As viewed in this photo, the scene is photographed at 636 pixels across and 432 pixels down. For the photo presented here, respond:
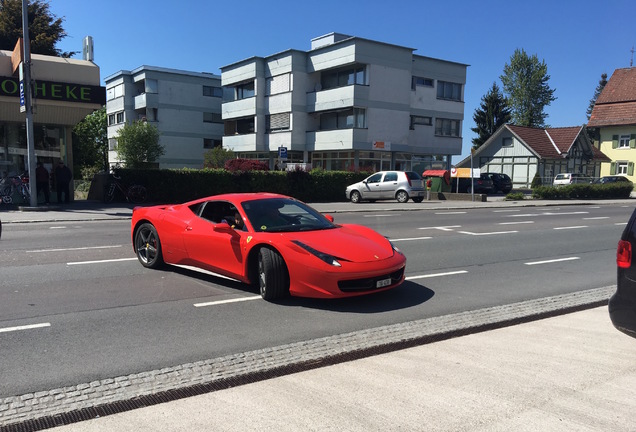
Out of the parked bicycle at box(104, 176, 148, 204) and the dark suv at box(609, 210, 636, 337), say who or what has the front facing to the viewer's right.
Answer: the dark suv

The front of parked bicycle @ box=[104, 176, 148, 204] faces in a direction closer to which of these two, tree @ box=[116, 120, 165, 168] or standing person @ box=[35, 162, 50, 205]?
the standing person

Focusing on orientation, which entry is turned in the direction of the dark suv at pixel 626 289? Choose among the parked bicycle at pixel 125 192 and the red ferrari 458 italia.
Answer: the red ferrari 458 italia

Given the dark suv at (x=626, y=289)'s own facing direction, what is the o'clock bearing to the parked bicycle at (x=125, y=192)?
The parked bicycle is roughly at 7 o'clock from the dark suv.

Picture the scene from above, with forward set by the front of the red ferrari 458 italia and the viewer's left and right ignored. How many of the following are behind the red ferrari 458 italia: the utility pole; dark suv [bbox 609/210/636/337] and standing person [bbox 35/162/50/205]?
2

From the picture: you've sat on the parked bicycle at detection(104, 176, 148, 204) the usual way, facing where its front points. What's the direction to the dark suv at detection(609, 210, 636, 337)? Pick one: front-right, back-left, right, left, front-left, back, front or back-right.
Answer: left

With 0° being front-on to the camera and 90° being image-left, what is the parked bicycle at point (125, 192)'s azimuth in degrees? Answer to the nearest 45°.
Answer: approximately 90°

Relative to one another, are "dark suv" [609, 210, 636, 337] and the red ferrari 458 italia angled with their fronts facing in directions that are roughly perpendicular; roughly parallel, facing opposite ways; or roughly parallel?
roughly parallel

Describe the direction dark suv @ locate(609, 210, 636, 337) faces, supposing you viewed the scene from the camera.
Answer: facing to the right of the viewer

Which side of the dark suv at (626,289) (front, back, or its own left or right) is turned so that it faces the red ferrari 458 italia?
back

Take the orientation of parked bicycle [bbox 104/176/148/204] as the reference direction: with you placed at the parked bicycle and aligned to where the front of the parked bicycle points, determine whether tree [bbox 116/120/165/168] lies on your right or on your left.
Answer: on your right
